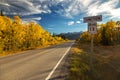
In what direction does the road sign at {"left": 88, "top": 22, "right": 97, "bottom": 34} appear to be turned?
toward the camera
